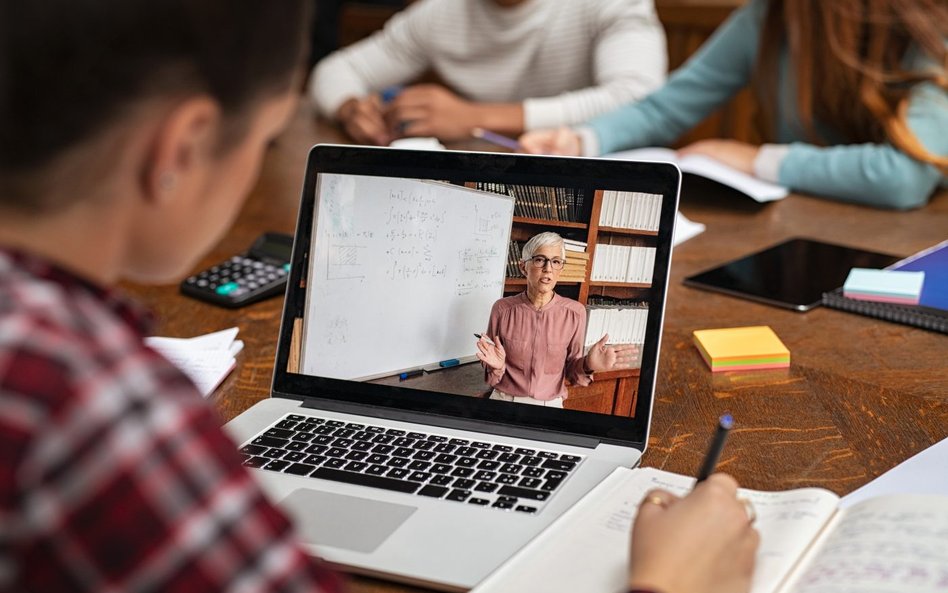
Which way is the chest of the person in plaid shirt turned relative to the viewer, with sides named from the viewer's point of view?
facing away from the viewer and to the right of the viewer

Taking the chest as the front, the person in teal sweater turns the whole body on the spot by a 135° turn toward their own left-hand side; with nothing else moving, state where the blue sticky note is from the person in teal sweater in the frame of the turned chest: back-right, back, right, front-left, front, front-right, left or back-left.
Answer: right

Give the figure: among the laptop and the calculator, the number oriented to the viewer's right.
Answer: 0

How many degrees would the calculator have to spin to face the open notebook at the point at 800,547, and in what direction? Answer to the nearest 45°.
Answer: approximately 90° to its left

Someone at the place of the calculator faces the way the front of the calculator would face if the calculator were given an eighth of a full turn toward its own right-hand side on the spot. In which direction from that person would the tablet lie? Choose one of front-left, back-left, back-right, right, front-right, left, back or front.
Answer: back

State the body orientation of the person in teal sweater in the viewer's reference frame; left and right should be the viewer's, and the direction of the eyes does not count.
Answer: facing the viewer and to the left of the viewer

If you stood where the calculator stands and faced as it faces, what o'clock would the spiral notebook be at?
The spiral notebook is roughly at 8 o'clock from the calculator.

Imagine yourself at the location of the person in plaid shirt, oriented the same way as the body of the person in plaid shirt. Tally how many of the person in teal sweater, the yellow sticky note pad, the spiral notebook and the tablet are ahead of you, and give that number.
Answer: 4

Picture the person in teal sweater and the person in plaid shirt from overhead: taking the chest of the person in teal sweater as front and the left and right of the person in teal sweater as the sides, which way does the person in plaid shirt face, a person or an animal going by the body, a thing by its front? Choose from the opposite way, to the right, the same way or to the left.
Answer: the opposite way

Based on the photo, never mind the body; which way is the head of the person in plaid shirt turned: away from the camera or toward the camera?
away from the camera

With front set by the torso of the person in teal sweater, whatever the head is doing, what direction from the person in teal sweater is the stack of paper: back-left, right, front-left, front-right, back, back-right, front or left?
front

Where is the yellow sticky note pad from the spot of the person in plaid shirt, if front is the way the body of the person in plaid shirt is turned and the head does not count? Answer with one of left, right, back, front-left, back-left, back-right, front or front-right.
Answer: front

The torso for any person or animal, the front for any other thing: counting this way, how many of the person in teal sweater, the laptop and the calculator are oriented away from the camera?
0

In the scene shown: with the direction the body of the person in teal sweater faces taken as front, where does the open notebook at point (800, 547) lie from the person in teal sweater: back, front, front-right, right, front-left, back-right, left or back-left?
front-left

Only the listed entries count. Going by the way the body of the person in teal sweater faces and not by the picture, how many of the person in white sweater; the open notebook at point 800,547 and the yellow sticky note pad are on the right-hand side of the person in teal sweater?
1

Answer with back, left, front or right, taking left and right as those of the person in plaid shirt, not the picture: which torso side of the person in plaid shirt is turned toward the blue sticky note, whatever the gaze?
front

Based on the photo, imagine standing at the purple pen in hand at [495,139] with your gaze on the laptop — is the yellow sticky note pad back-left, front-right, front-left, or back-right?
front-left

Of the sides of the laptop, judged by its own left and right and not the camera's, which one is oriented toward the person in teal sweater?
back
